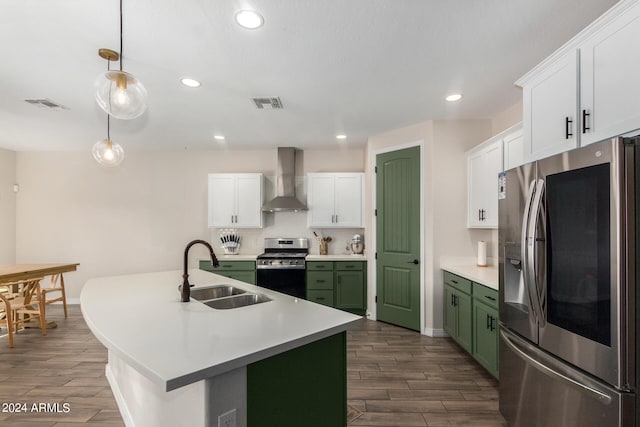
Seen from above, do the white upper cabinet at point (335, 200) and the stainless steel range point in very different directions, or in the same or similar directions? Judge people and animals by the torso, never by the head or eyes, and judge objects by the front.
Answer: same or similar directions

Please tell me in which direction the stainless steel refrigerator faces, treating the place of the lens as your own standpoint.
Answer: facing the viewer and to the left of the viewer

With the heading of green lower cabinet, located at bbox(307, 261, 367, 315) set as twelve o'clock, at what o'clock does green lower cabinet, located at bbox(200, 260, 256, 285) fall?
green lower cabinet, located at bbox(200, 260, 256, 285) is roughly at 3 o'clock from green lower cabinet, located at bbox(307, 261, 367, 315).

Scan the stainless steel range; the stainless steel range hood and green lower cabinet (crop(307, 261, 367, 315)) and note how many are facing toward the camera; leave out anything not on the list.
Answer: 3

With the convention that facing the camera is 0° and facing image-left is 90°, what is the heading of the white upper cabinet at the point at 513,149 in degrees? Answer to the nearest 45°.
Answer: approximately 45°

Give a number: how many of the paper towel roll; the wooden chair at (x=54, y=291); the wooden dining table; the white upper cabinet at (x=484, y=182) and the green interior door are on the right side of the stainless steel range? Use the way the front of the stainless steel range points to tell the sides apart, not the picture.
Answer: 2

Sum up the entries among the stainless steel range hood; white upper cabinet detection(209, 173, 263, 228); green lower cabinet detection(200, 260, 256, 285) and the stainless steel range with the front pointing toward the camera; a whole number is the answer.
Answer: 4

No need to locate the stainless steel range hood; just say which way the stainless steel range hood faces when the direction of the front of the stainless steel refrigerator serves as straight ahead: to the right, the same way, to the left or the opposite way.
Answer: to the left

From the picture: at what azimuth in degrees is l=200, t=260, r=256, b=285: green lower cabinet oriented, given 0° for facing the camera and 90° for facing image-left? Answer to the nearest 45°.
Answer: approximately 0°

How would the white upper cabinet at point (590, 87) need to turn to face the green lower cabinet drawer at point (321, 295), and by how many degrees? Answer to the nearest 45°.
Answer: approximately 90° to its right

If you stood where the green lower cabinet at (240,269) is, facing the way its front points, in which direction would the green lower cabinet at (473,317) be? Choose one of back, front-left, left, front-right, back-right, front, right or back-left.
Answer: front-left

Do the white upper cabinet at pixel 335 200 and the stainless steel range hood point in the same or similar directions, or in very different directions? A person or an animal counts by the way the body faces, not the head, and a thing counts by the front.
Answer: same or similar directions

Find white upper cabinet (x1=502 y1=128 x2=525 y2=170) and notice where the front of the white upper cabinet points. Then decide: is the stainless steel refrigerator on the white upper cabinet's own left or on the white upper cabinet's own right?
on the white upper cabinet's own left

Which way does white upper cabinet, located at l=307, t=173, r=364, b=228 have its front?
toward the camera

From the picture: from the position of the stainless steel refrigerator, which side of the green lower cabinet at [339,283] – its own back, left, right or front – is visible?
front

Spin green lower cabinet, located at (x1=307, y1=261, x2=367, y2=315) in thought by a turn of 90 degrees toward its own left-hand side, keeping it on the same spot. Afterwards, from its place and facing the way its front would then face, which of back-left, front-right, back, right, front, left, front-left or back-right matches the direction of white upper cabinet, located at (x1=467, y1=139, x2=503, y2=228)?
front-right

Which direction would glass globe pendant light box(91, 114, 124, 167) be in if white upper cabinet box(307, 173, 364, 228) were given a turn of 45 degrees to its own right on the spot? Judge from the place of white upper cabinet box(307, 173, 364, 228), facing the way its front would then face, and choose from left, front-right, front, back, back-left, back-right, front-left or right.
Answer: front
